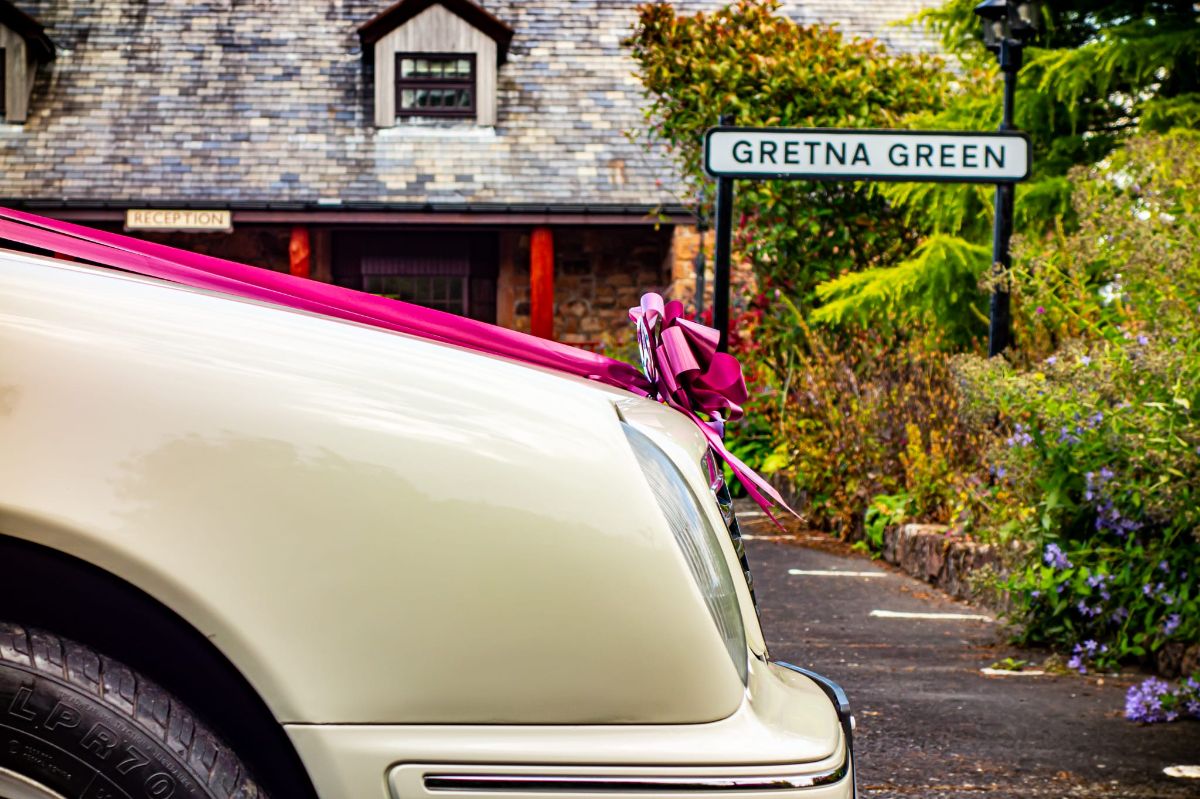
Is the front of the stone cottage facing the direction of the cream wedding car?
yes

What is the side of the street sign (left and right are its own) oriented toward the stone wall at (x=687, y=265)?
back

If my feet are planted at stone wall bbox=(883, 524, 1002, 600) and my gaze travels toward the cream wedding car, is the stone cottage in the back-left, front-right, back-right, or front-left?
back-right

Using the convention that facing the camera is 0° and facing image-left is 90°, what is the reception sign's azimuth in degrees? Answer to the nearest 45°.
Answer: approximately 0°

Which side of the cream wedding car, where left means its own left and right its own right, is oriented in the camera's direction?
right

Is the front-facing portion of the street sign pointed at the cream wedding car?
yes

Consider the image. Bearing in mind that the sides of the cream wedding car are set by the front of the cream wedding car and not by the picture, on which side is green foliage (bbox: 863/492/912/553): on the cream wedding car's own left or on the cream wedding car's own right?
on the cream wedding car's own left

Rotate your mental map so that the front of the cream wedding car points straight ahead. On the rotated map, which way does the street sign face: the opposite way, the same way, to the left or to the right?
to the right

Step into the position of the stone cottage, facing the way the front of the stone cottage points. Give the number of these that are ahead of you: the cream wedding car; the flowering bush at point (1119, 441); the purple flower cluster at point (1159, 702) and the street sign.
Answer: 4

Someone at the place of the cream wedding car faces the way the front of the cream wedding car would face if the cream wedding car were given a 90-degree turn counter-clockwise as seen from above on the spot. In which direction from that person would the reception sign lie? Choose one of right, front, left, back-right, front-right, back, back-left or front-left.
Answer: front

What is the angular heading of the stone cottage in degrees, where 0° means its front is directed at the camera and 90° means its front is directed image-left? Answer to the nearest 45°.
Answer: approximately 0°
